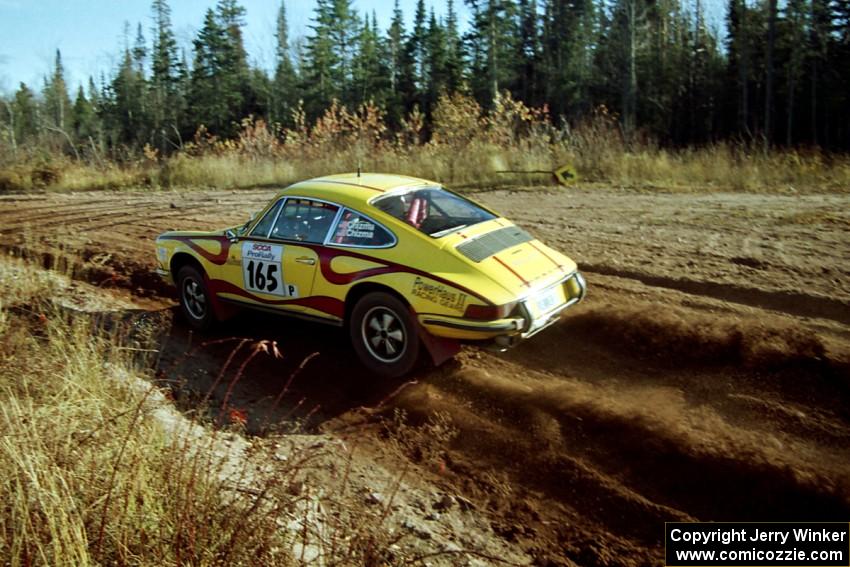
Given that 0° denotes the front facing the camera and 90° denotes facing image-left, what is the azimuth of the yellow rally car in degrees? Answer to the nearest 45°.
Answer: approximately 135°
